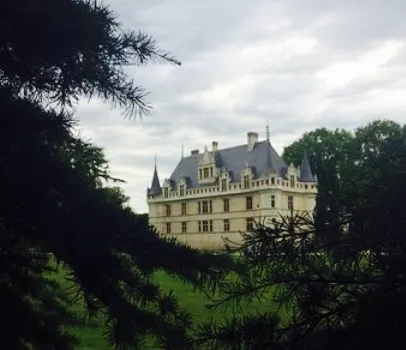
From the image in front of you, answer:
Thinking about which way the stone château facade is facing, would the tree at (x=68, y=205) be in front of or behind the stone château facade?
in front

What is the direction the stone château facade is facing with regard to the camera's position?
facing the viewer and to the left of the viewer

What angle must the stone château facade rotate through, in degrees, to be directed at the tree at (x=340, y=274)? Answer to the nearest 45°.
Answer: approximately 45° to its left
